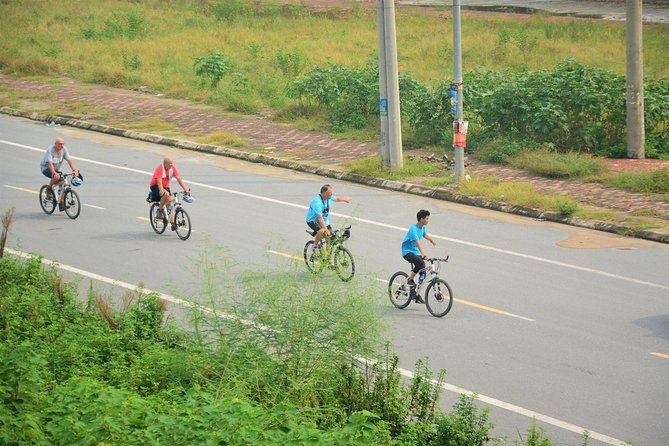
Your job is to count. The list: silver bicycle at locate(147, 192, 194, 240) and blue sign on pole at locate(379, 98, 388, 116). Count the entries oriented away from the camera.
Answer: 0

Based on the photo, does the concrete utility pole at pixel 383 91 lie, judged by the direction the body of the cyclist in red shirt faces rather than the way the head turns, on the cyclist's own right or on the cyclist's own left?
on the cyclist's own left

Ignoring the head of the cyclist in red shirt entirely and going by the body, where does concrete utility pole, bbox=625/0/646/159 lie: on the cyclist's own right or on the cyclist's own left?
on the cyclist's own left

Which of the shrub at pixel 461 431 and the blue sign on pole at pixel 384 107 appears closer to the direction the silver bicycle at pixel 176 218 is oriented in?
the shrub

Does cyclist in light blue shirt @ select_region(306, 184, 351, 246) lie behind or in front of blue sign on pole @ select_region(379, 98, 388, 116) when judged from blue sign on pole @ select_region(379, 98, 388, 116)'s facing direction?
in front

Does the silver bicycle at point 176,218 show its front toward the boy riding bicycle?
yes

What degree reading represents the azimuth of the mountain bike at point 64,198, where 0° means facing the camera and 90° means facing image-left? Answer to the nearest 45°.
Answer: approximately 315°

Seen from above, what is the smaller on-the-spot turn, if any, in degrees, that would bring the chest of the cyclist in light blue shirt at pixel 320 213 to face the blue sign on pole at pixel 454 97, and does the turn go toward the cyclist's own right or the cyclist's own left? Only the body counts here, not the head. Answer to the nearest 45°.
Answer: approximately 90° to the cyclist's own left

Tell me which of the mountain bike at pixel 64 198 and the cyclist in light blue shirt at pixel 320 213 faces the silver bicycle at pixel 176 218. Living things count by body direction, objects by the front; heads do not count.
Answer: the mountain bike

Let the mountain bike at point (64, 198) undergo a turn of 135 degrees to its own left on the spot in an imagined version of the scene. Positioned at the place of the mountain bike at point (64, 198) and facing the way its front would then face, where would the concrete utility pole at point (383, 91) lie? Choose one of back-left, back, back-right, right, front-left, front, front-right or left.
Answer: right

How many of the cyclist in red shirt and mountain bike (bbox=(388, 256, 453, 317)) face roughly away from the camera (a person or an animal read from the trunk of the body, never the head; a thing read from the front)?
0

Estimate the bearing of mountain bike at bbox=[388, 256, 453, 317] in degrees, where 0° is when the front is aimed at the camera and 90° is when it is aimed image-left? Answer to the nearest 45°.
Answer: approximately 315°

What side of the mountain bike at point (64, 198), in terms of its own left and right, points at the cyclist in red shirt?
front

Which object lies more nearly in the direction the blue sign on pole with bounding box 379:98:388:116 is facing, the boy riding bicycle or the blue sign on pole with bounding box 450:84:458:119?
the boy riding bicycle

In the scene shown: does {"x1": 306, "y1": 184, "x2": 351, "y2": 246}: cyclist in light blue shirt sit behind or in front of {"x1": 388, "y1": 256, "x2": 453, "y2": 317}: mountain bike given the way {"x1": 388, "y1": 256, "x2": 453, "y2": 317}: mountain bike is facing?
behind

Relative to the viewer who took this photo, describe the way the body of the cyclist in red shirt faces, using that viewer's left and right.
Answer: facing the viewer and to the right of the viewer
